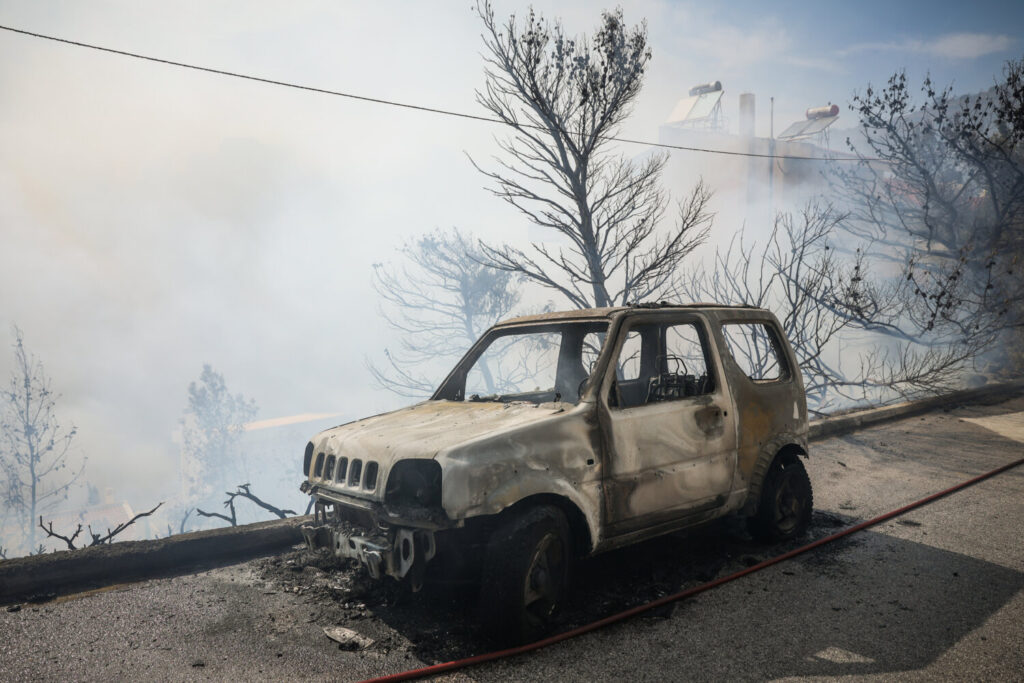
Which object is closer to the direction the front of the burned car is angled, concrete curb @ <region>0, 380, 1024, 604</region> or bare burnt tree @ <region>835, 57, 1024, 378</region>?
the concrete curb

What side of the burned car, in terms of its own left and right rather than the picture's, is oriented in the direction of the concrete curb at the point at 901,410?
back

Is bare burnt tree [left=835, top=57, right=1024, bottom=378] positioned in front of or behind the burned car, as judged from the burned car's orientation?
behind

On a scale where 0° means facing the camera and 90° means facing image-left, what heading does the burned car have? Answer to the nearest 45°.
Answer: approximately 45°

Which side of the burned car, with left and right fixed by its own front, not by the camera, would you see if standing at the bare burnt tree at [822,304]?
back
